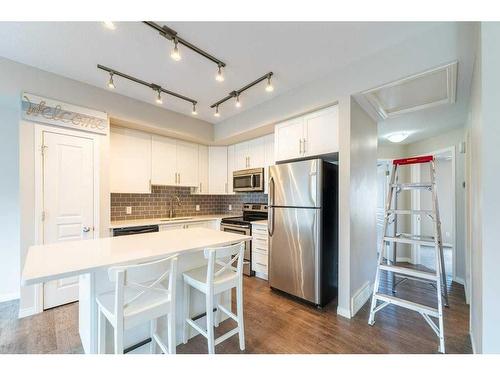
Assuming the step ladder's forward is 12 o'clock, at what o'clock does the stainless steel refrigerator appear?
The stainless steel refrigerator is roughly at 1 o'clock from the step ladder.

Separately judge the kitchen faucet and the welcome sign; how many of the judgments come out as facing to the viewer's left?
0

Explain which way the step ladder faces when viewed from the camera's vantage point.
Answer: facing the viewer and to the left of the viewer

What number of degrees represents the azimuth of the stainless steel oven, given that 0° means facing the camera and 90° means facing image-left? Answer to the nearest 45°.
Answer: approximately 45°

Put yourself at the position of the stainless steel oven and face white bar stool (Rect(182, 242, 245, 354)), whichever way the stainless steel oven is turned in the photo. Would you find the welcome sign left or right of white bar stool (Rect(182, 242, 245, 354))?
right

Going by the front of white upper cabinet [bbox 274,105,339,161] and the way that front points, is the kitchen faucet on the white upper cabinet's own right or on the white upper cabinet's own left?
on the white upper cabinet's own right

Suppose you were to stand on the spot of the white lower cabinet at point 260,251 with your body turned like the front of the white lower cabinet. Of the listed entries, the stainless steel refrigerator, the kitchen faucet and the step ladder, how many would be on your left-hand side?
2

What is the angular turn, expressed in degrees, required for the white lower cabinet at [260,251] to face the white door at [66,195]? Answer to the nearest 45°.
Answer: approximately 45° to its right

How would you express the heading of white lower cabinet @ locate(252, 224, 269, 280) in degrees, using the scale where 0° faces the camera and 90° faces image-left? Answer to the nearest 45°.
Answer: approximately 45°

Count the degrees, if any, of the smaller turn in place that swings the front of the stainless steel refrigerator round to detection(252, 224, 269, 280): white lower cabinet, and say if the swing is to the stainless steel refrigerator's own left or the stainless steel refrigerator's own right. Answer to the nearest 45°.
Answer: approximately 90° to the stainless steel refrigerator's own right
